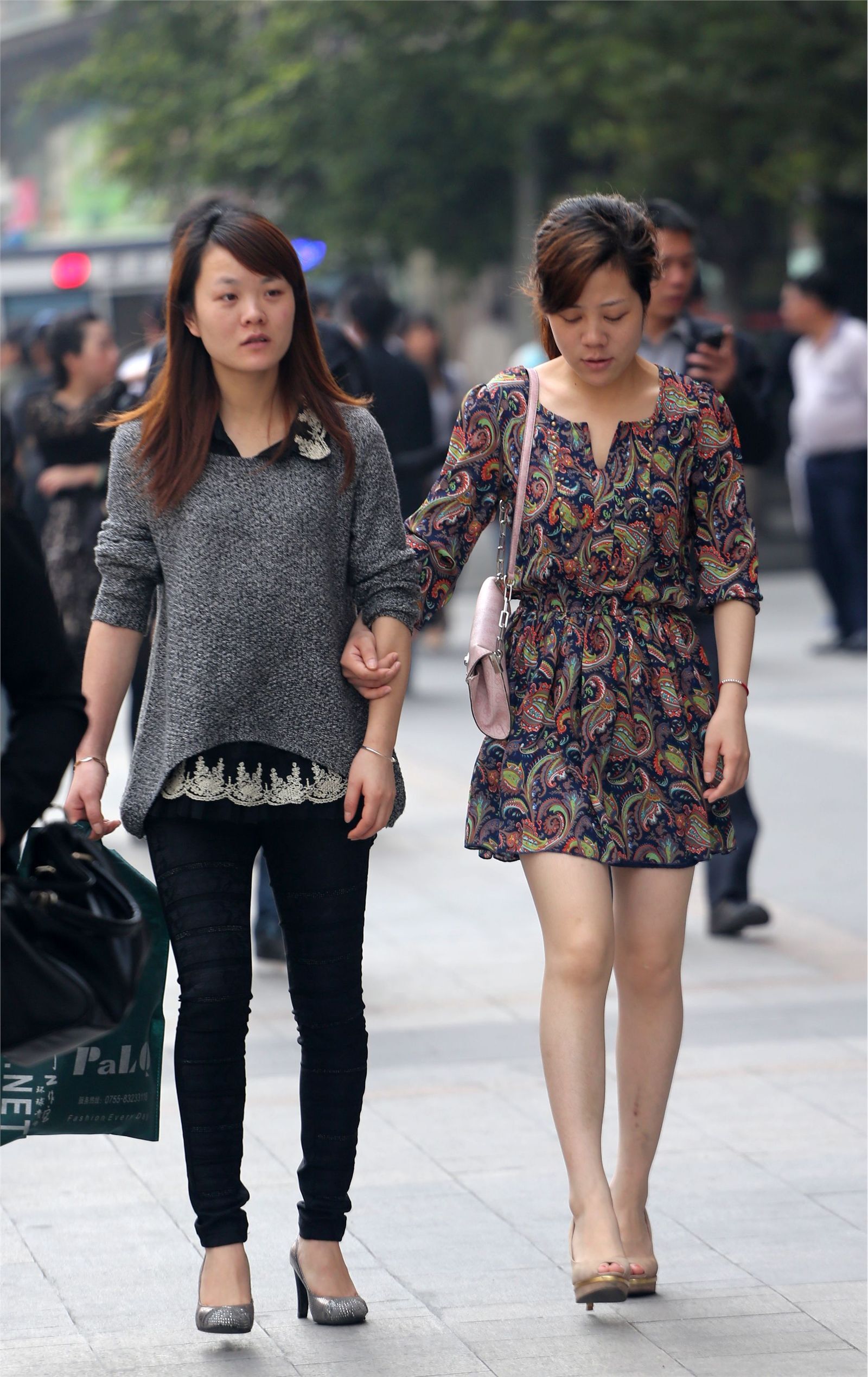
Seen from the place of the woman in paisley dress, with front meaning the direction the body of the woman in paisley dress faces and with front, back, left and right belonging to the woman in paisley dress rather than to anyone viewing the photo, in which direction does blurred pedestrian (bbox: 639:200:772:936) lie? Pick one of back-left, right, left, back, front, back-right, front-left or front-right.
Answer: back

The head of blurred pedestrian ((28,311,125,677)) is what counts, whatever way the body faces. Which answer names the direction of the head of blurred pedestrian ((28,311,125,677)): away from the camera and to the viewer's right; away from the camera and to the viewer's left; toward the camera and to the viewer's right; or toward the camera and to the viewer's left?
toward the camera and to the viewer's right

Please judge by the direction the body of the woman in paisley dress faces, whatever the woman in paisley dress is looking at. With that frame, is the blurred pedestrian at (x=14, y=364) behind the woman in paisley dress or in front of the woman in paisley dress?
behind

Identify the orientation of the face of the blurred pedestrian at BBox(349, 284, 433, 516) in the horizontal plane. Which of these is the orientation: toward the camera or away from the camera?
away from the camera

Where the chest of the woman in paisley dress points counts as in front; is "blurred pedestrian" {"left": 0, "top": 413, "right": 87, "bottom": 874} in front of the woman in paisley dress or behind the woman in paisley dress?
in front

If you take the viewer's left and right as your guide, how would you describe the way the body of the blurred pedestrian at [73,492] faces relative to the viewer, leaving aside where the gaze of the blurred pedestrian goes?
facing the viewer and to the right of the viewer

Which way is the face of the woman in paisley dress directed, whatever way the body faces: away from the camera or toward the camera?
toward the camera

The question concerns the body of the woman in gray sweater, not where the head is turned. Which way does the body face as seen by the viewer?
toward the camera
